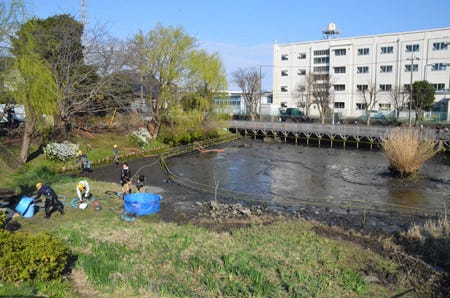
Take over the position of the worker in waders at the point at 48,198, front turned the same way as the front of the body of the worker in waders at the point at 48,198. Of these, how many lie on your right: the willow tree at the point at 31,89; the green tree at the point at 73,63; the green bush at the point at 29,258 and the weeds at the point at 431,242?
2

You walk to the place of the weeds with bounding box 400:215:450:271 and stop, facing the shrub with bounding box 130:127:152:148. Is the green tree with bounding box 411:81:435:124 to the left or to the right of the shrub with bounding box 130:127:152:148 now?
right

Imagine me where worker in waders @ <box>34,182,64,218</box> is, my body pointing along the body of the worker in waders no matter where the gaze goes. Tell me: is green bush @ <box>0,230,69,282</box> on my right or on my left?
on my left

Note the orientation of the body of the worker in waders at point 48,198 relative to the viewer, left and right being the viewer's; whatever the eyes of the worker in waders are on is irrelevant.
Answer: facing to the left of the viewer

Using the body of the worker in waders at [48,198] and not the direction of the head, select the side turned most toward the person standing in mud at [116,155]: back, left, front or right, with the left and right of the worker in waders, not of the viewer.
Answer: right

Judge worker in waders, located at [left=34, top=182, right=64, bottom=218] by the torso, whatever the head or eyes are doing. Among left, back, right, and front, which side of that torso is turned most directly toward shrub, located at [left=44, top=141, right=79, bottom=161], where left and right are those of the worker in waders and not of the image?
right

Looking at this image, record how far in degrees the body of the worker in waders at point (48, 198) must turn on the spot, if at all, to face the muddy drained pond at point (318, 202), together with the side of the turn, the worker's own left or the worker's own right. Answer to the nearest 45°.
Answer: approximately 180°

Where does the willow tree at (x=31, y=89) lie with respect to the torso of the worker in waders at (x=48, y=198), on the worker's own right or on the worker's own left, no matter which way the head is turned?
on the worker's own right

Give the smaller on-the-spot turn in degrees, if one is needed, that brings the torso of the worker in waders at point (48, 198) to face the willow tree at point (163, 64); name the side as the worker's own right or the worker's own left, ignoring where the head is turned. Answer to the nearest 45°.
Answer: approximately 135° to the worker's own right

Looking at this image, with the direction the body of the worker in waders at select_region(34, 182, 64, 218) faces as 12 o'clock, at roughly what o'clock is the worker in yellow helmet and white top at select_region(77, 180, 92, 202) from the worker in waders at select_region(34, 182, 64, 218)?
the worker in yellow helmet and white top at select_region(77, 180, 92, 202) is roughly at 4 o'clock from the worker in waders at select_region(34, 182, 64, 218).
